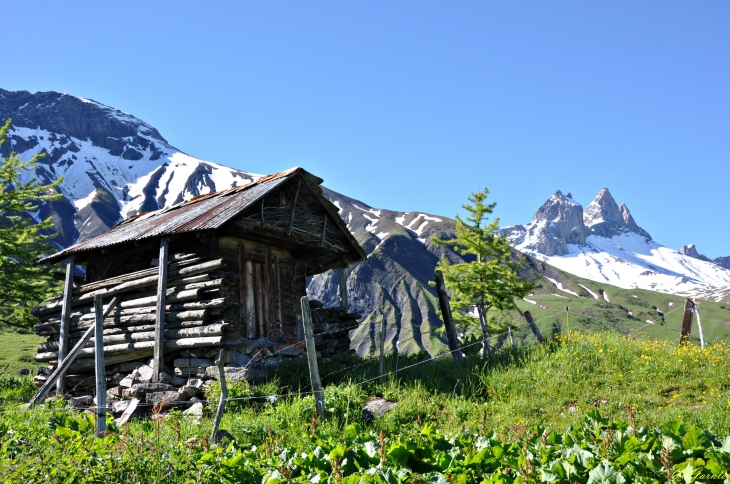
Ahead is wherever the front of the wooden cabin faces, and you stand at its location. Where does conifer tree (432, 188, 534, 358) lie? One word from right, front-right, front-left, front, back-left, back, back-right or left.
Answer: left

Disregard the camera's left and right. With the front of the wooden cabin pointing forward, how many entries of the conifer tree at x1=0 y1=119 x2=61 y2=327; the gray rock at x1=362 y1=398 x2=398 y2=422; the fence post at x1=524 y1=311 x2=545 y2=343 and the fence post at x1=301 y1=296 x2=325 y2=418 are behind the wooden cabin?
1

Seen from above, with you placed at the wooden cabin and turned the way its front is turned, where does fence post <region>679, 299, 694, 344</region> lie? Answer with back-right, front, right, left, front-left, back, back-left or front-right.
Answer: front-left

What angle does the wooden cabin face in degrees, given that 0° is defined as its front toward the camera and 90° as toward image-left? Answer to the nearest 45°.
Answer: approximately 315°

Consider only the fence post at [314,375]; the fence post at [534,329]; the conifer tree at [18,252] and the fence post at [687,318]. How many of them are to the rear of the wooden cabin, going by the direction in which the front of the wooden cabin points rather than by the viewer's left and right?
1

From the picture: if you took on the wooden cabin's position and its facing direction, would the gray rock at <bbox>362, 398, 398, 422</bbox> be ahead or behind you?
ahead

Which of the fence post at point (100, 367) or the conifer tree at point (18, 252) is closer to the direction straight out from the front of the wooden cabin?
the fence post
